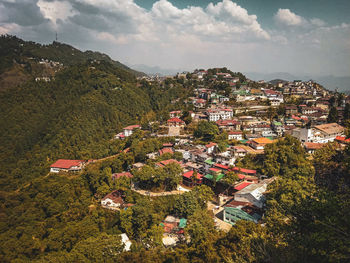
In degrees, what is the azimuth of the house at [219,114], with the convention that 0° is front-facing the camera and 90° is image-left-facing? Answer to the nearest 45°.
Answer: approximately 0°

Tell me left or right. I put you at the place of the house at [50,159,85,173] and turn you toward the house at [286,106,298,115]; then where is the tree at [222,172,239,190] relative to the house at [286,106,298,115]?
right

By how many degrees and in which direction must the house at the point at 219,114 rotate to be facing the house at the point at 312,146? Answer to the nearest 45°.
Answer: approximately 45° to its left

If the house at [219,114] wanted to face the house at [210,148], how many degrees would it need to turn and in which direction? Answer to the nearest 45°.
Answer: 0° — it already faces it

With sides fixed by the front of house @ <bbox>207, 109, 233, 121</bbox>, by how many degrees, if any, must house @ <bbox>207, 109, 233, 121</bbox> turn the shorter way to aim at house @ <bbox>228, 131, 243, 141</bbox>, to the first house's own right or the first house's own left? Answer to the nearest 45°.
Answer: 0° — it already faces it

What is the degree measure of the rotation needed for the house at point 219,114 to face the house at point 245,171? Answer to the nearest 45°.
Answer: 0° — it already faces it

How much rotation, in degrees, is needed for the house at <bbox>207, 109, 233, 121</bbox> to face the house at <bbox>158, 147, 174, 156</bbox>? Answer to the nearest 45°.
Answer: approximately 45° to its right

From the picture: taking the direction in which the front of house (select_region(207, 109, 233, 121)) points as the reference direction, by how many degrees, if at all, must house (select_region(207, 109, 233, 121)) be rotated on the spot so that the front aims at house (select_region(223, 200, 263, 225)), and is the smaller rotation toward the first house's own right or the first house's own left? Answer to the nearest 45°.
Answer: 0° — it already faces it

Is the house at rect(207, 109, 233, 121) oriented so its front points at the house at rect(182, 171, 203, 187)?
yes

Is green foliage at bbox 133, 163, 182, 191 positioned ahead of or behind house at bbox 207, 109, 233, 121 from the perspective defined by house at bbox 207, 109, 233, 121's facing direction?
ahead

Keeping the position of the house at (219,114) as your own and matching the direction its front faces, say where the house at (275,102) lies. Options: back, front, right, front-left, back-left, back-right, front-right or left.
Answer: back-left
